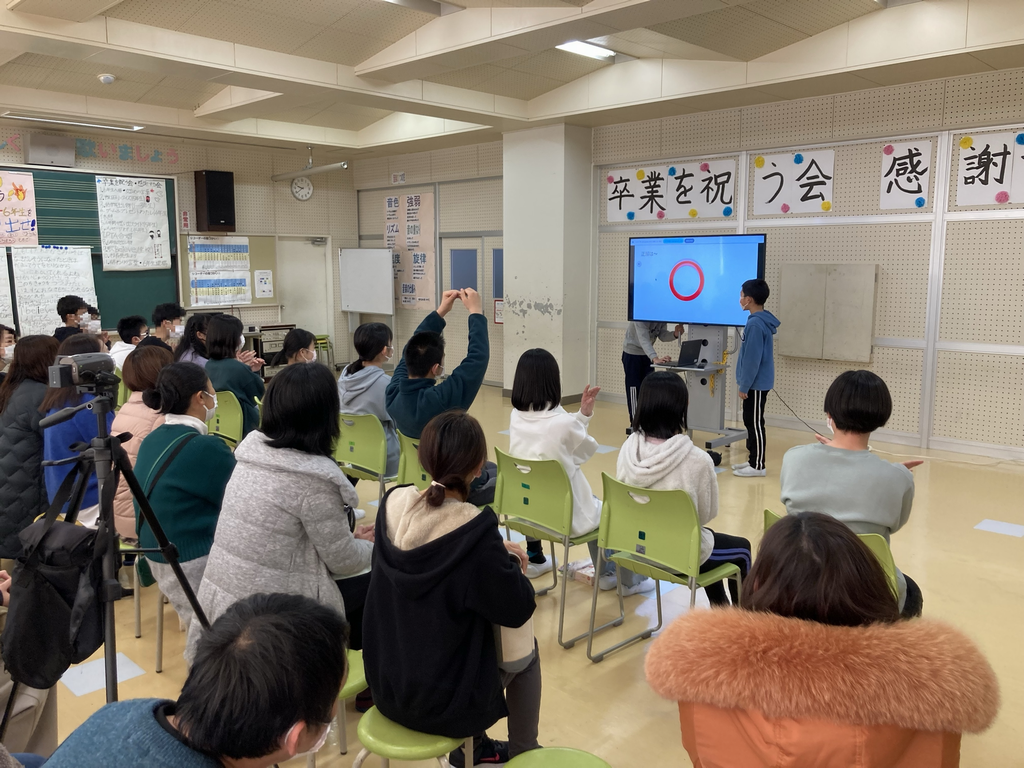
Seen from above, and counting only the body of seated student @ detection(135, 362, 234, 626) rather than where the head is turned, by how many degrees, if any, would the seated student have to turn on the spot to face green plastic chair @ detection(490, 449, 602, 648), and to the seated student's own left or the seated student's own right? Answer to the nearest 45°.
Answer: approximately 45° to the seated student's own right

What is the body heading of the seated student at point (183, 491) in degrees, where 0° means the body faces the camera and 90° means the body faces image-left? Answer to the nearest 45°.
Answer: approximately 225°

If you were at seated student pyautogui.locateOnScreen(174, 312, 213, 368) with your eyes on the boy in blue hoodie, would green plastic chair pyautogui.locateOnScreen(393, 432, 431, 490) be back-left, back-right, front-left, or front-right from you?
front-right

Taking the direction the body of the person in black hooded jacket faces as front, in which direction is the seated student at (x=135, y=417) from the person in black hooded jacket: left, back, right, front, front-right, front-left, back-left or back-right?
left

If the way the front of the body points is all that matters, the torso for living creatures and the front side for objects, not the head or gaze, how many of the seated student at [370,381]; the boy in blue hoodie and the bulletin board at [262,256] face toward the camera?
1

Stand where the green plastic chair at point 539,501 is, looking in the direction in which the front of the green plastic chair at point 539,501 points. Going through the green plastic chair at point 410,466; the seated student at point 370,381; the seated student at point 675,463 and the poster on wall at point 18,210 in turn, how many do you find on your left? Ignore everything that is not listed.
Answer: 3

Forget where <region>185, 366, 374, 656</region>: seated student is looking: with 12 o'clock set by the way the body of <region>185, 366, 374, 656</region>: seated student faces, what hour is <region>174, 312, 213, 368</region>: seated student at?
<region>174, 312, 213, 368</region>: seated student is roughly at 10 o'clock from <region>185, 366, 374, 656</region>: seated student.

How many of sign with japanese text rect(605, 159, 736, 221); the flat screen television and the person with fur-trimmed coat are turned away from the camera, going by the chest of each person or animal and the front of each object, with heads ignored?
1

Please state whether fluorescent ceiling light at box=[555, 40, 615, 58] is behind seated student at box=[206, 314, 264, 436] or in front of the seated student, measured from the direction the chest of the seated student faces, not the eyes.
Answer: in front

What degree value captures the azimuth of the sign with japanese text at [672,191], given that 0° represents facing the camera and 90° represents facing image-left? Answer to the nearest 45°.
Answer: approximately 45°

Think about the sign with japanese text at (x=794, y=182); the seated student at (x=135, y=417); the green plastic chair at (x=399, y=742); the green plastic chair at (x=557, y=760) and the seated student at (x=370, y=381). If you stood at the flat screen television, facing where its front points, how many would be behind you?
1

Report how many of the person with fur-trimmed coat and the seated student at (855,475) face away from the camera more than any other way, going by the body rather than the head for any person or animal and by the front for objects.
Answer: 2

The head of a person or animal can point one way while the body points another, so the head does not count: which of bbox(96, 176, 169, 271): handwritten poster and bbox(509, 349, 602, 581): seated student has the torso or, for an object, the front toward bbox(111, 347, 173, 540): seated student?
the handwritten poster

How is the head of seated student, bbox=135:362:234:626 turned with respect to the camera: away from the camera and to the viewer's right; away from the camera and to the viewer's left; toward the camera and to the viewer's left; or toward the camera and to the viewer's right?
away from the camera and to the viewer's right

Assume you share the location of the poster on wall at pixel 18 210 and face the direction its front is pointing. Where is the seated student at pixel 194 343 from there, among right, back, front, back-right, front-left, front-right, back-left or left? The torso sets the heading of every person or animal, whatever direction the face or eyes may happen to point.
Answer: front

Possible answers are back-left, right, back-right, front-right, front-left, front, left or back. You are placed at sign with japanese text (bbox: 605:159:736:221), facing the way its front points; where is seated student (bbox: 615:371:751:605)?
front-left

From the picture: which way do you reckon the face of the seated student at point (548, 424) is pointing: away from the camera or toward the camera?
away from the camera

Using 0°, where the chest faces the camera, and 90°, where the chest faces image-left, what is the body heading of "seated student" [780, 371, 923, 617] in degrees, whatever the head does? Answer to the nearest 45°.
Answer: approximately 180°

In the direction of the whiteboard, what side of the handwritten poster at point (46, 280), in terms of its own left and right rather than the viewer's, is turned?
left

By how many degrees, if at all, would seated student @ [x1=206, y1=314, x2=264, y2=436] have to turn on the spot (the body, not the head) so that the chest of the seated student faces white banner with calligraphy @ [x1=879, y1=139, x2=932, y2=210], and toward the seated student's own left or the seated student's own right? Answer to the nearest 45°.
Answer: approximately 45° to the seated student's own right

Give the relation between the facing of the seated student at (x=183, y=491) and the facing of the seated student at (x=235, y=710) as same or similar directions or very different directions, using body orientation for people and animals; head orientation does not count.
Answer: same or similar directions
